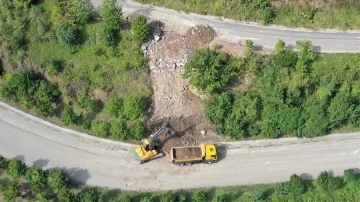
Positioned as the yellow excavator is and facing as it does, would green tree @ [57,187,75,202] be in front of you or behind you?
behind

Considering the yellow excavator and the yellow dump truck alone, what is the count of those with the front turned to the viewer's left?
0

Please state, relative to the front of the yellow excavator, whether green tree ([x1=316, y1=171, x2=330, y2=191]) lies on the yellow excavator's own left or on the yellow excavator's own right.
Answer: on the yellow excavator's own right

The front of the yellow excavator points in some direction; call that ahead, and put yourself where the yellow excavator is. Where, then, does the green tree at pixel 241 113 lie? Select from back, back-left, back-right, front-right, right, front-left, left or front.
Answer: front-right

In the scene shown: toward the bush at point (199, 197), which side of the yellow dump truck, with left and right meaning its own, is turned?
right

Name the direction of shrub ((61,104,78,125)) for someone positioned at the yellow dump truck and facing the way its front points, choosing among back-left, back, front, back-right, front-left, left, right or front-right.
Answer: back

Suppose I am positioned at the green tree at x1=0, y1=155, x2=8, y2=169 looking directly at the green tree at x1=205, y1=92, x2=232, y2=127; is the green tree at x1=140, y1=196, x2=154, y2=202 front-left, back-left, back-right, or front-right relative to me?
front-right

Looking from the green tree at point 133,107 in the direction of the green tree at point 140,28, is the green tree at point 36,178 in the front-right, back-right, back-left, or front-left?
back-left

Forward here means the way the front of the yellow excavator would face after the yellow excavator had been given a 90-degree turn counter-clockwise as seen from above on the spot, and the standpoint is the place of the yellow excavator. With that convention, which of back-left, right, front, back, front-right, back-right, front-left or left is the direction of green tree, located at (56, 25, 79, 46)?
front

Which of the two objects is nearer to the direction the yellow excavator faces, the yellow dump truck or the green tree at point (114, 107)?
the yellow dump truck

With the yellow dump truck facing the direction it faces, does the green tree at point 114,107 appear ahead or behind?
behind

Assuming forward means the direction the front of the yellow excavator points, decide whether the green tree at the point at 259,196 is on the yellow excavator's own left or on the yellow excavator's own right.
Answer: on the yellow excavator's own right

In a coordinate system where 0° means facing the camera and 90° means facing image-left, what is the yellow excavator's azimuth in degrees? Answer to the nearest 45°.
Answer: approximately 225°

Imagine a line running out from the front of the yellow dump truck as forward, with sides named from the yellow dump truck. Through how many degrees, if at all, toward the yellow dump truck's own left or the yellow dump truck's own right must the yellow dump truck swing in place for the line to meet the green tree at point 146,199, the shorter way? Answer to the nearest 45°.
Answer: approximately 135° to the yellow dump truck's own right

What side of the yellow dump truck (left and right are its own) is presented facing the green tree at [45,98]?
back

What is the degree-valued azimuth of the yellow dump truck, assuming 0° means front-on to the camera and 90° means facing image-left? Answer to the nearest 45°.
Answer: approximately 270°

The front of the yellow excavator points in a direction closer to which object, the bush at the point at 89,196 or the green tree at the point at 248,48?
the green tree

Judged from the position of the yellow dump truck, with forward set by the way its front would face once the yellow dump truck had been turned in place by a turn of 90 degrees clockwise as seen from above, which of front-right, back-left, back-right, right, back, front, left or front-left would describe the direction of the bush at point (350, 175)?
left
